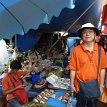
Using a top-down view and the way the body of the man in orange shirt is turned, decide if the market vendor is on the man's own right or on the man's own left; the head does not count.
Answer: on the man's own right

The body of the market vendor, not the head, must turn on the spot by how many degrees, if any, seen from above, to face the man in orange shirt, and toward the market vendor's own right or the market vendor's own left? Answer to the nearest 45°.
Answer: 0° — they already face them

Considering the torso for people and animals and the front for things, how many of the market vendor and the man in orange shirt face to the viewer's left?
0

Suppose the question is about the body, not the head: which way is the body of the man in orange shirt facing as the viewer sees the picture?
toward the camera

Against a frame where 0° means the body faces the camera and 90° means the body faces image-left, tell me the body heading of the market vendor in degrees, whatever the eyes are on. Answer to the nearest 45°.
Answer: approximately 315°
